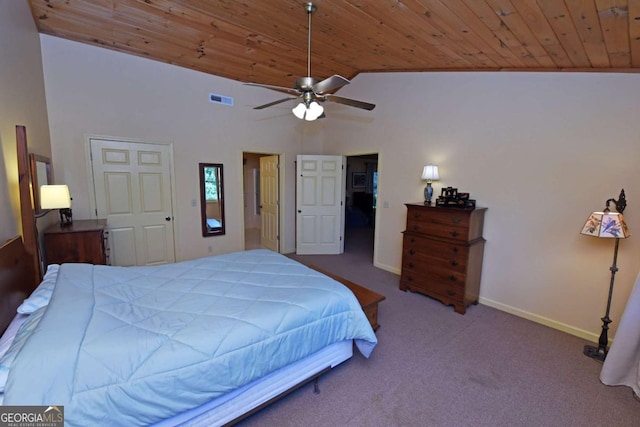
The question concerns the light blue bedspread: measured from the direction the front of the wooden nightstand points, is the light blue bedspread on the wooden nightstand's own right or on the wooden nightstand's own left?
on the wooden nightstand's own right

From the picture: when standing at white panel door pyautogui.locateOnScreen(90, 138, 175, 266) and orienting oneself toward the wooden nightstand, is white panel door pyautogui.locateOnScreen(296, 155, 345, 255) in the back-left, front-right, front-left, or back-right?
back-left

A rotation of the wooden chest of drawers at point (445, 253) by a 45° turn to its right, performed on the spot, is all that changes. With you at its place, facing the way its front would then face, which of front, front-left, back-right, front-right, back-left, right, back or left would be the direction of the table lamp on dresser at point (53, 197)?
front-left

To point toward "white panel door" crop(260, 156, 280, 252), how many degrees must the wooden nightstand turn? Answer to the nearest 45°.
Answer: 0° — it already faces it

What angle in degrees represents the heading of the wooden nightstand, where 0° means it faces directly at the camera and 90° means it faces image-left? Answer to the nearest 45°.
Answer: approximately 270°

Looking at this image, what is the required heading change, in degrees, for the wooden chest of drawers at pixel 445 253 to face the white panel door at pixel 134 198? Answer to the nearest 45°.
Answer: approximately 45° to its right

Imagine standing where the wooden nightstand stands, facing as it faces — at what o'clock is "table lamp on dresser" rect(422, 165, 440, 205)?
The table lamp on dresser is roughly at 1 o'clock from the wooden nightstand.

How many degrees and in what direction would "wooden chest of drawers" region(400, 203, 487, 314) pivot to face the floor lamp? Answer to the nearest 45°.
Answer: approximately 135° to its left

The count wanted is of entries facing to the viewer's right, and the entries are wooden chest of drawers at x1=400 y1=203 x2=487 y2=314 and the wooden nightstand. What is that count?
1

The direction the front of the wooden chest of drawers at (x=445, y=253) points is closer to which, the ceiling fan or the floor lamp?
the ceiling fan

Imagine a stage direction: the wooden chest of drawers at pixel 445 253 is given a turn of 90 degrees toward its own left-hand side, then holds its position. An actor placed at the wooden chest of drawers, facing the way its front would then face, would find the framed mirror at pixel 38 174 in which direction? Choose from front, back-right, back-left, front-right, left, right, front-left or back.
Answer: right

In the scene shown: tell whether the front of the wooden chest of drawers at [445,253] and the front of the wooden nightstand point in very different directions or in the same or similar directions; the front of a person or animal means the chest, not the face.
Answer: very different directions

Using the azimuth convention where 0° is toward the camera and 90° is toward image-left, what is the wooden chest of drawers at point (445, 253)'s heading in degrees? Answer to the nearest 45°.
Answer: approximately 45°

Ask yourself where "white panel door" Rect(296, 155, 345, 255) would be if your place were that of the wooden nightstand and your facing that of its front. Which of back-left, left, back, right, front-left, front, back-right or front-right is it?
front

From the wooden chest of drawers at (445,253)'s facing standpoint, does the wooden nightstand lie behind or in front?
in front
